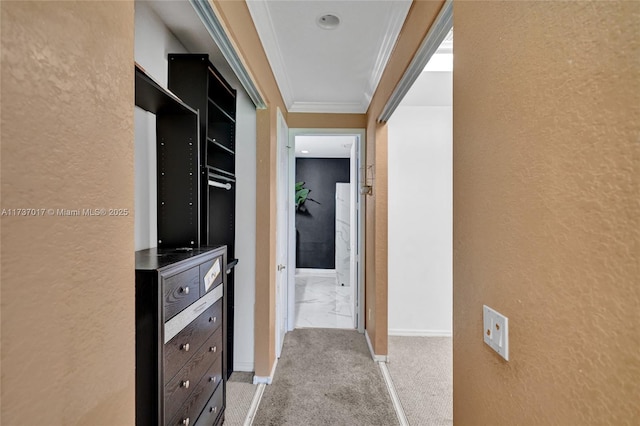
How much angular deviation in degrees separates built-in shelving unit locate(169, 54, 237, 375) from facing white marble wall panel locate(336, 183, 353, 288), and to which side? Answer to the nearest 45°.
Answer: approximately 45° to its left

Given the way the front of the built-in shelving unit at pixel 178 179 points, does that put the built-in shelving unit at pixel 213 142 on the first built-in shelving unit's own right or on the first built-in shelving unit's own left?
on the first built-in shelving unit's own left

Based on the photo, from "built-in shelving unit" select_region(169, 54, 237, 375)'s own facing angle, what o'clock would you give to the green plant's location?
The green plant is roughly at 10 o'clock from the built-in shelving unit.

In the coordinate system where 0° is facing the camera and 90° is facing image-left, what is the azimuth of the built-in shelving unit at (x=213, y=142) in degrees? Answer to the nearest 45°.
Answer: approximately 270°

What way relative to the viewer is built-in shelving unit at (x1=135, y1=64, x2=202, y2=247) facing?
to the viewer's right

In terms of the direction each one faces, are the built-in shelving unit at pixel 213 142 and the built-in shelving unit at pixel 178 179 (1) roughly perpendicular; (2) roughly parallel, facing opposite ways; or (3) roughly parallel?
roughly parallel

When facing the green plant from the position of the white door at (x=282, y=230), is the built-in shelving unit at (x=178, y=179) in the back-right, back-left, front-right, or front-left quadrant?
back-left
